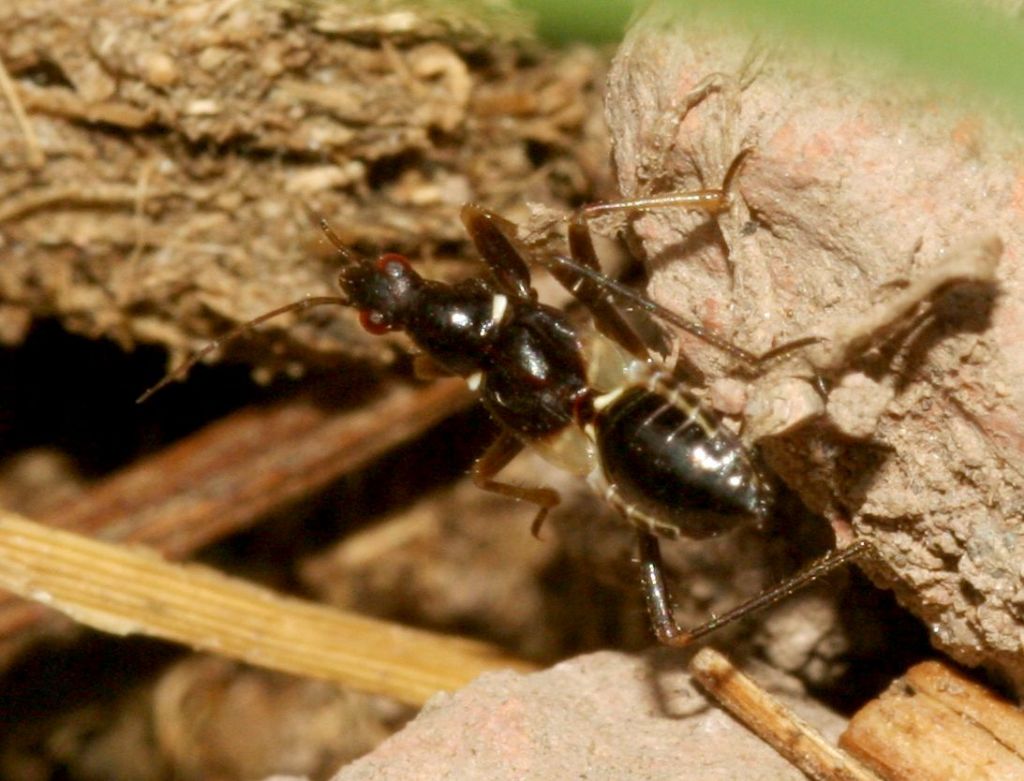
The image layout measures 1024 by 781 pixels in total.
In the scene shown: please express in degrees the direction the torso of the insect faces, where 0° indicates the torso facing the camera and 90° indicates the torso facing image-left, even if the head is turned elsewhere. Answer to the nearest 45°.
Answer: approximately 135°

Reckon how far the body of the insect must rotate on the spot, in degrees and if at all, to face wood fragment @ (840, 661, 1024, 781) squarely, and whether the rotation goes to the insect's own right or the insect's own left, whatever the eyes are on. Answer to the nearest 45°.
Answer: approximately 180°

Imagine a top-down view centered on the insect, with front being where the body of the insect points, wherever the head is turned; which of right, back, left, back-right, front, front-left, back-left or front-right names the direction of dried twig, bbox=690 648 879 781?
back
